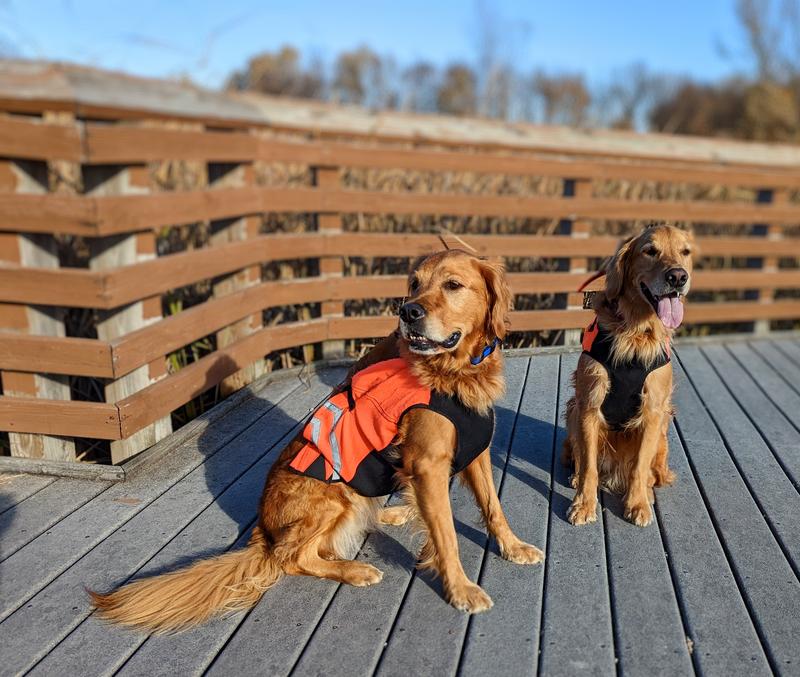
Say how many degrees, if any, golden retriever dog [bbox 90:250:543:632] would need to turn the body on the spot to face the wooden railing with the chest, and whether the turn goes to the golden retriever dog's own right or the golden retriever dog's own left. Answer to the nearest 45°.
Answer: approximately 180°

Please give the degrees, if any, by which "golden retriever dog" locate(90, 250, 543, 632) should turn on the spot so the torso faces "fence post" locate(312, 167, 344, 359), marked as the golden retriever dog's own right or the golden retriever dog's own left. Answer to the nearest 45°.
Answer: approximately 135° to the golden retriever dog's own left

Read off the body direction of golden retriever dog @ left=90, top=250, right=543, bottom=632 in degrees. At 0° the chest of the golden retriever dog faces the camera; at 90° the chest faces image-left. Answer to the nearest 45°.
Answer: approximately 315°

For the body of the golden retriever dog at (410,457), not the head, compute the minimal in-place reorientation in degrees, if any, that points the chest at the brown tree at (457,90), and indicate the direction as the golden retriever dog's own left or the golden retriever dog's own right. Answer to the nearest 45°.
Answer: approximately 135° to the golden retriever dog's own left

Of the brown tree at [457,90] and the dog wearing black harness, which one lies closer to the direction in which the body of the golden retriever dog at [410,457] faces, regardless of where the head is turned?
the dog wearing black harness
